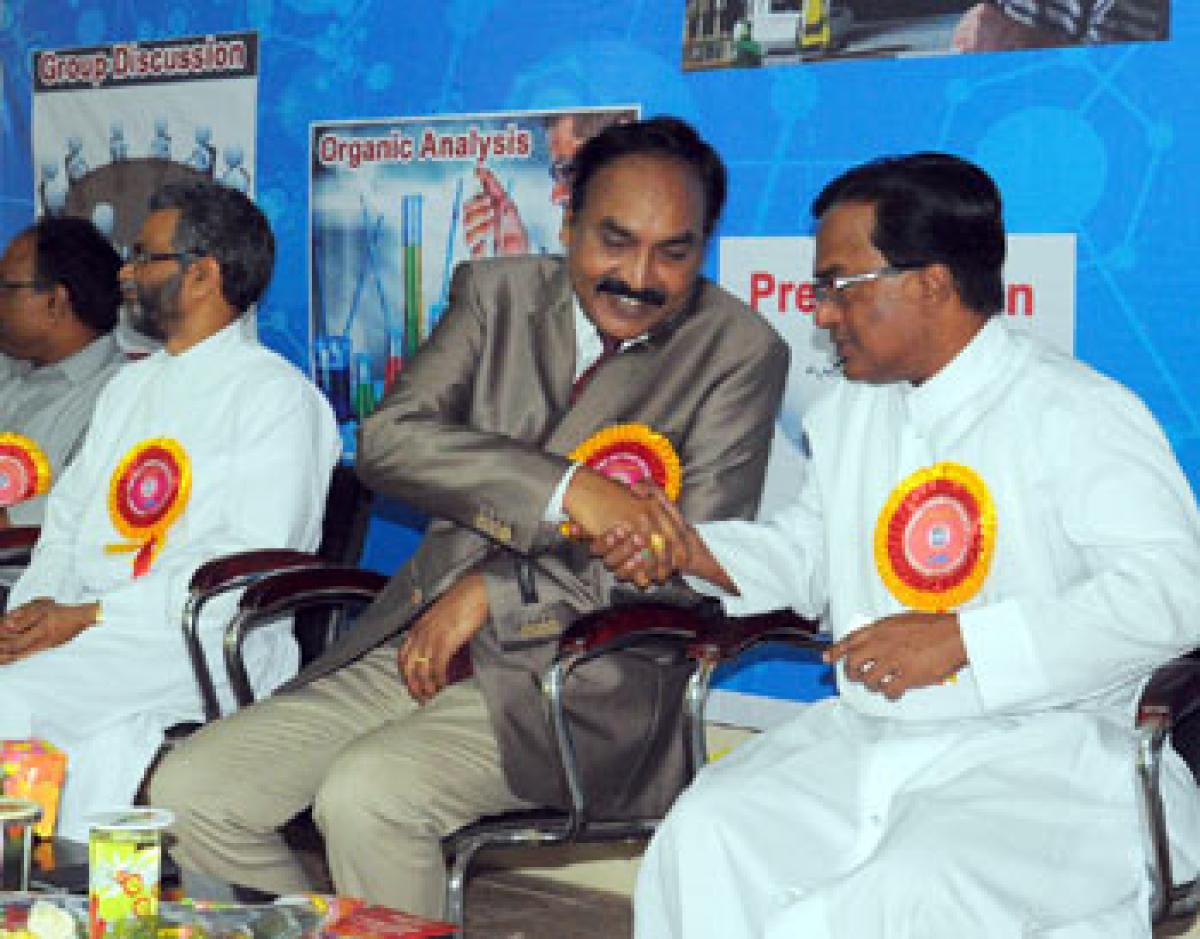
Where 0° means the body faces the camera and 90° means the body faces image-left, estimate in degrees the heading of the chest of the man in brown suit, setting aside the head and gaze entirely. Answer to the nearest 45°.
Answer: approximately 45°

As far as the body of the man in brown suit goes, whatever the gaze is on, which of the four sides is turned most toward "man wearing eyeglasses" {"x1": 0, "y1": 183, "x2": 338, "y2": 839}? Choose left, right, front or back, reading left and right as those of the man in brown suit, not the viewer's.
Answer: right

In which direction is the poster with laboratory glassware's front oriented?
toward the camera

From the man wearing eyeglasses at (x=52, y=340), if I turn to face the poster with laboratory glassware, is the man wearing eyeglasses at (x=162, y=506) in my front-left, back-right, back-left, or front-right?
front-right

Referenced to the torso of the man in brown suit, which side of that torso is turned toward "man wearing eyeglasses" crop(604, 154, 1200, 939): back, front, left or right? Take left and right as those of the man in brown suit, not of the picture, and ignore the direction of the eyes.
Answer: left

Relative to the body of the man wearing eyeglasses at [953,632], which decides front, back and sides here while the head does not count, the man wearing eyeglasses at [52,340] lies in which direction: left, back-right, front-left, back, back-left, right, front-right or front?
right

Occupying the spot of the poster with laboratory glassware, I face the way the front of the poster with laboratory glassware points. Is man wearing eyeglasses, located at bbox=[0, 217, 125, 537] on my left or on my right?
on my right

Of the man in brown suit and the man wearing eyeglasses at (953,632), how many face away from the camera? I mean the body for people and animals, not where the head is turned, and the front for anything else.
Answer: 0

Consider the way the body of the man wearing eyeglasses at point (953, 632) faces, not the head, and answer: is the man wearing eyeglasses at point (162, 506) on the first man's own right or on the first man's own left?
on the first man's own right

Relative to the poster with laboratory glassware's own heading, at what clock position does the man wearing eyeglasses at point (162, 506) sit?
The man wearing eyeglasses is roughly at 1 o'clock from the poster with laboratory glassware.

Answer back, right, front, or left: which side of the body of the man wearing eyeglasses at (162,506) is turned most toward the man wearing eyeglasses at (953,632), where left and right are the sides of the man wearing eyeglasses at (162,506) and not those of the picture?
left

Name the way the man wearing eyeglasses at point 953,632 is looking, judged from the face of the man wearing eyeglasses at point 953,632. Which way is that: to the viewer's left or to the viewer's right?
to the viewer's left

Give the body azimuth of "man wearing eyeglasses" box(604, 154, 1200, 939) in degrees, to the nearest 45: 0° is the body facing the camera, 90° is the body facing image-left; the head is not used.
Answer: approximately 45°
